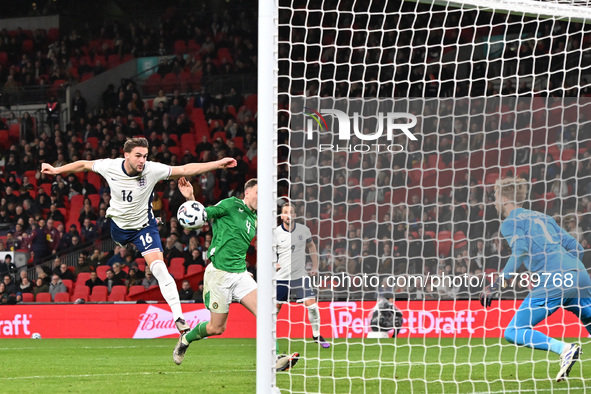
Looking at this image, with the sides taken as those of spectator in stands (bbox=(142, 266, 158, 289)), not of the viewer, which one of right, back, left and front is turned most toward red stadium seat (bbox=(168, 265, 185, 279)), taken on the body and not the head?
left

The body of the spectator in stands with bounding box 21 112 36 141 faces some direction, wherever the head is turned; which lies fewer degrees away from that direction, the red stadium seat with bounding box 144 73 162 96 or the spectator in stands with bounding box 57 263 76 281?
the spectator in stands

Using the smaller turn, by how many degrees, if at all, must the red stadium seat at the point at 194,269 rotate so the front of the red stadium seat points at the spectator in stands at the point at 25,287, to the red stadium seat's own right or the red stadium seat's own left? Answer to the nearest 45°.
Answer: approximately 90° to the red stadium seat's own right

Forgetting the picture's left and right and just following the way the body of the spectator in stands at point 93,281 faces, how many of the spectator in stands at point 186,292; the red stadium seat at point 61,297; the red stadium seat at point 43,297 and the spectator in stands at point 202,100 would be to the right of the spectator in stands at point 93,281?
2

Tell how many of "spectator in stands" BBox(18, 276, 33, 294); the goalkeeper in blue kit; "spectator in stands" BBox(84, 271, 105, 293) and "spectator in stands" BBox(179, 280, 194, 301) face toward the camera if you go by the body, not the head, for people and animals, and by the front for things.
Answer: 3

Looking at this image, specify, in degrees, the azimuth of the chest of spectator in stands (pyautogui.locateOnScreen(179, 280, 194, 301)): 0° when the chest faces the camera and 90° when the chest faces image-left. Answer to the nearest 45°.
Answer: approximately 0°

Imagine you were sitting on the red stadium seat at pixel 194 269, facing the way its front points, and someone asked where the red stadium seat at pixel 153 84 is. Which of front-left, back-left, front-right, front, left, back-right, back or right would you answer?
back

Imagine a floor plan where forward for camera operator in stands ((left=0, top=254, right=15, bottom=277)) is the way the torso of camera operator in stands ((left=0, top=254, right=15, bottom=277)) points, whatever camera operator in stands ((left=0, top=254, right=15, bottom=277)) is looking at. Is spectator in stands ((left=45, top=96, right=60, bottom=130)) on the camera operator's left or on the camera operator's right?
on the camera operator's left

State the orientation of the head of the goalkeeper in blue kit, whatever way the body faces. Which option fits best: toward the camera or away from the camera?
away from the camera

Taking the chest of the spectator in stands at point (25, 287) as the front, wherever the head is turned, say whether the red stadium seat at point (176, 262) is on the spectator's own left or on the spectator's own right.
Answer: on the spectator's own left

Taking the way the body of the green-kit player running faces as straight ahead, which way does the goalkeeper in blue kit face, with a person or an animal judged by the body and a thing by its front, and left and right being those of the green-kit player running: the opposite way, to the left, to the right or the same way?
the opposite way

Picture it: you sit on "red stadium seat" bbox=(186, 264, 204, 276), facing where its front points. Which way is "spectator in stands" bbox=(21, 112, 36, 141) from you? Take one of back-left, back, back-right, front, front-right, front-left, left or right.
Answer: back-right
